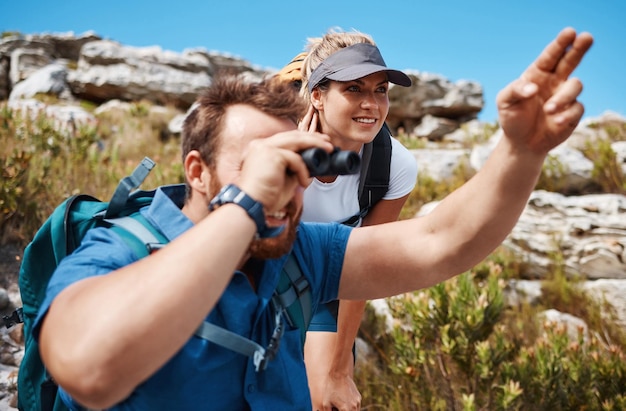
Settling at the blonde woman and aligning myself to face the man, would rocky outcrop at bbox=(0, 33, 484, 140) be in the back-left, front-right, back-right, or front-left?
back-right

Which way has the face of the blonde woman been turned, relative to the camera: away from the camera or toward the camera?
toward the camera

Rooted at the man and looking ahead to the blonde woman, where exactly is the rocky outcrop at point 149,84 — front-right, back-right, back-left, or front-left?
front-left

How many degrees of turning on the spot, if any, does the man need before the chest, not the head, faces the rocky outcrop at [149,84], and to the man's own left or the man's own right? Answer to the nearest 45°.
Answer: approximately 135° to the man's own left

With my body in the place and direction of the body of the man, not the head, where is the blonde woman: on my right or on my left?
on my left
